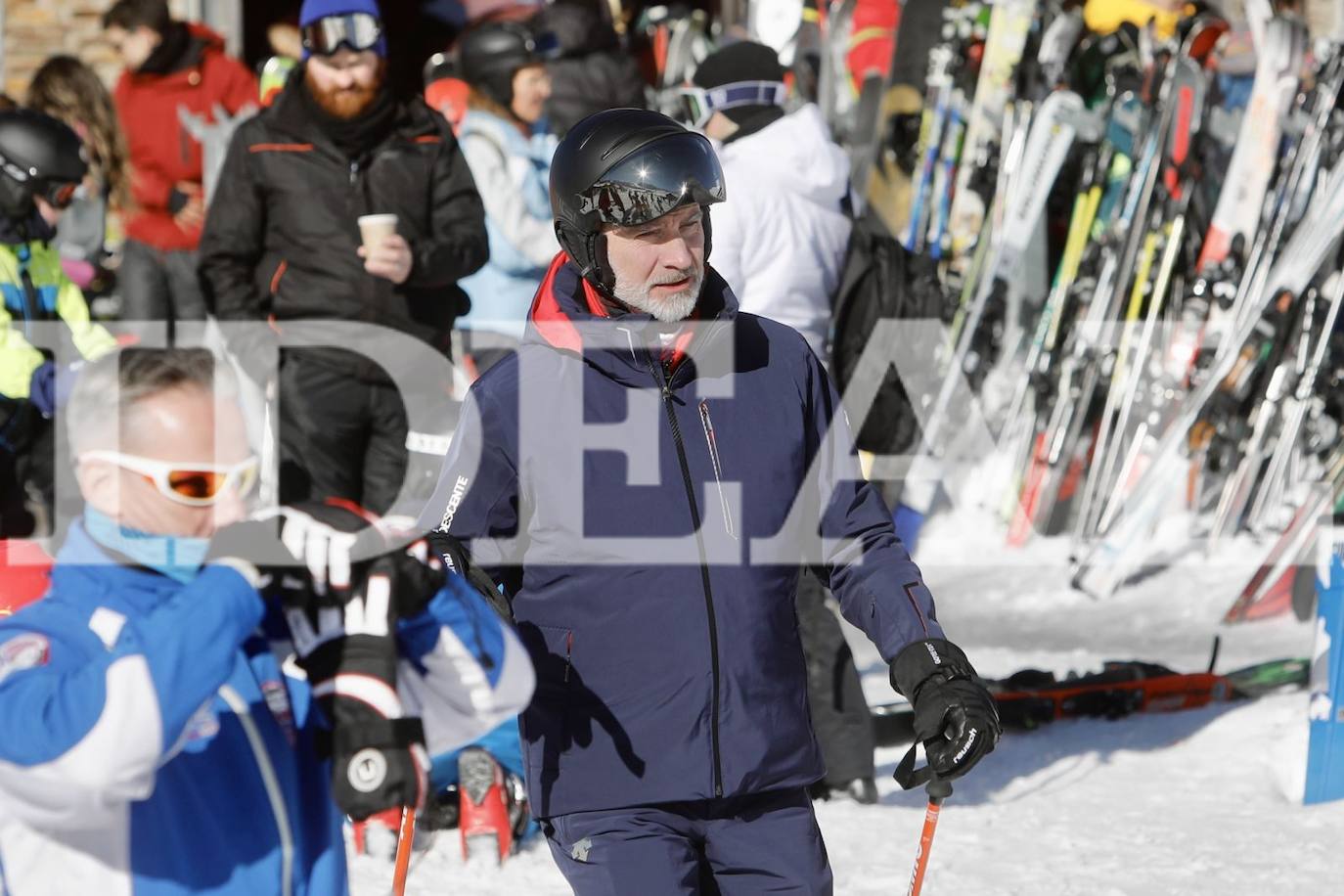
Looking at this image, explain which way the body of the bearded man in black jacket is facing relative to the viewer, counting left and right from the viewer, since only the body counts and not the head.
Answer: facing the viewer

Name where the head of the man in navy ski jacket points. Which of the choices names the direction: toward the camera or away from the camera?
toward the camera

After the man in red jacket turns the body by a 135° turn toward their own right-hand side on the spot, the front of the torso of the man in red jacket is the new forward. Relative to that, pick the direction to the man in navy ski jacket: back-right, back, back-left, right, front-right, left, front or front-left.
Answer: back

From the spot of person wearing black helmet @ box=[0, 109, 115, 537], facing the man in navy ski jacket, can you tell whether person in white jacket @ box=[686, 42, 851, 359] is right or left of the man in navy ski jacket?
left

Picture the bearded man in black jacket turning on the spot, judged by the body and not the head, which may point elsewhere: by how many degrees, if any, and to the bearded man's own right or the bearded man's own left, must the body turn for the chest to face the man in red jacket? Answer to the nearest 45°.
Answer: approximately 180°

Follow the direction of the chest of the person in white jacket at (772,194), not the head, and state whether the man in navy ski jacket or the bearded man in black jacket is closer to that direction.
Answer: the bearded man in black jacket

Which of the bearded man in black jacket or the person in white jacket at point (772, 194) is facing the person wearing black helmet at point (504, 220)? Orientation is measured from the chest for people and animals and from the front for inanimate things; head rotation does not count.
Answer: the person in white jacket

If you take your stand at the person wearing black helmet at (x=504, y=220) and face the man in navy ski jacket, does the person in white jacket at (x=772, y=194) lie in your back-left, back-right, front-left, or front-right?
front-left

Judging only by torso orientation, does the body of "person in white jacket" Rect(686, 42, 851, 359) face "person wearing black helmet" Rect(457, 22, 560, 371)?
yes

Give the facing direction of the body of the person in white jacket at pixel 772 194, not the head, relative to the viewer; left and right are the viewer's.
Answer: facing away from the viewer and to the left of the viewer
